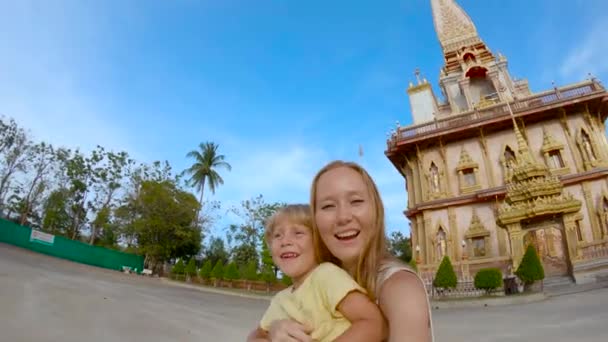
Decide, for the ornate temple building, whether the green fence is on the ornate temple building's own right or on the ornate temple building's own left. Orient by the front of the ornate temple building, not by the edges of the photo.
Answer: on the ornate temple building's own right

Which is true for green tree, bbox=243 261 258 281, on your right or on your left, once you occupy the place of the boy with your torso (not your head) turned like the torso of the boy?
on your right

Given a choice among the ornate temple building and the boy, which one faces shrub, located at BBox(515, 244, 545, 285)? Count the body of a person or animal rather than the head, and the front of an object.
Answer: the ornate temple building

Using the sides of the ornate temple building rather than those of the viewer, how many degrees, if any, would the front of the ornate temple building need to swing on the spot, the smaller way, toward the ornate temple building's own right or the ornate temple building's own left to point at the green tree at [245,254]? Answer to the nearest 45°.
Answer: approximately 90° to the ornate temple building's own right

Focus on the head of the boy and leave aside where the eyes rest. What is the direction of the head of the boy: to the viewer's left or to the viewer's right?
to the viewer's left

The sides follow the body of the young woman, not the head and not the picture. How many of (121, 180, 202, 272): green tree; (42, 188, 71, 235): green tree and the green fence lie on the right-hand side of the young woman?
3

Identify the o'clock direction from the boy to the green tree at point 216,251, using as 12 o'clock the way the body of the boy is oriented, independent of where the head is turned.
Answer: The green tree is roughly at 4 o'clock from the boy.

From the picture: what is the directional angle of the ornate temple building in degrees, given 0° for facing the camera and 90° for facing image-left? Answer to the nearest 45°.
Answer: approximately 0°

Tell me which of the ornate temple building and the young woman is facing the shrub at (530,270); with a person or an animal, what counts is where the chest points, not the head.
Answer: the ornate temple building

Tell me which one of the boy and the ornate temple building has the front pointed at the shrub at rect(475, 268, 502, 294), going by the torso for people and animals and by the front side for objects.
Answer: the ornate temple building
